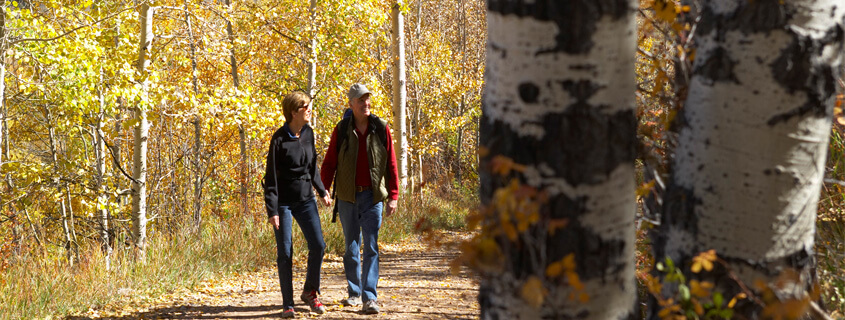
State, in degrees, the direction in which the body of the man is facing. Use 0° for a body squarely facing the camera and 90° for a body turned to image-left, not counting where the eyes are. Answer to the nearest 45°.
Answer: approximately 0°

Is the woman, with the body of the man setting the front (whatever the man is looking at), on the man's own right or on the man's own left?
on the man's own right

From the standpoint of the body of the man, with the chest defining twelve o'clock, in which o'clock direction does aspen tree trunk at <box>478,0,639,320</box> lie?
The aspen tree trunk is roughly at 12 o'clock from the man.

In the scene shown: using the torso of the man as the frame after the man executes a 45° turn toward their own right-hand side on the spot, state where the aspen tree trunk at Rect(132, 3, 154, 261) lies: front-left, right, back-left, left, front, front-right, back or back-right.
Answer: right

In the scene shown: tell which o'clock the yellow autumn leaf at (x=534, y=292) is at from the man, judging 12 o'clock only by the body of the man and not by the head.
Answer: The yellow autumn leaf is roughly at 12 o'clock from the man.

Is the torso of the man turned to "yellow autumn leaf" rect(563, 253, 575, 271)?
yes

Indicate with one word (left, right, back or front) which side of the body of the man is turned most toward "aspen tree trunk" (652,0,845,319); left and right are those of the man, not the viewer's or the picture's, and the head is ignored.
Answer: front

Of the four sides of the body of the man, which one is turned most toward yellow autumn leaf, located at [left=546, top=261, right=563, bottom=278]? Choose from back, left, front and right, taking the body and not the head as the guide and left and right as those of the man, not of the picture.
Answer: front

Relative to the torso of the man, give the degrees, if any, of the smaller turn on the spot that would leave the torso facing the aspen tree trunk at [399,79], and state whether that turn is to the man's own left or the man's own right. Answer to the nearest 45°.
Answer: approximately 180°
